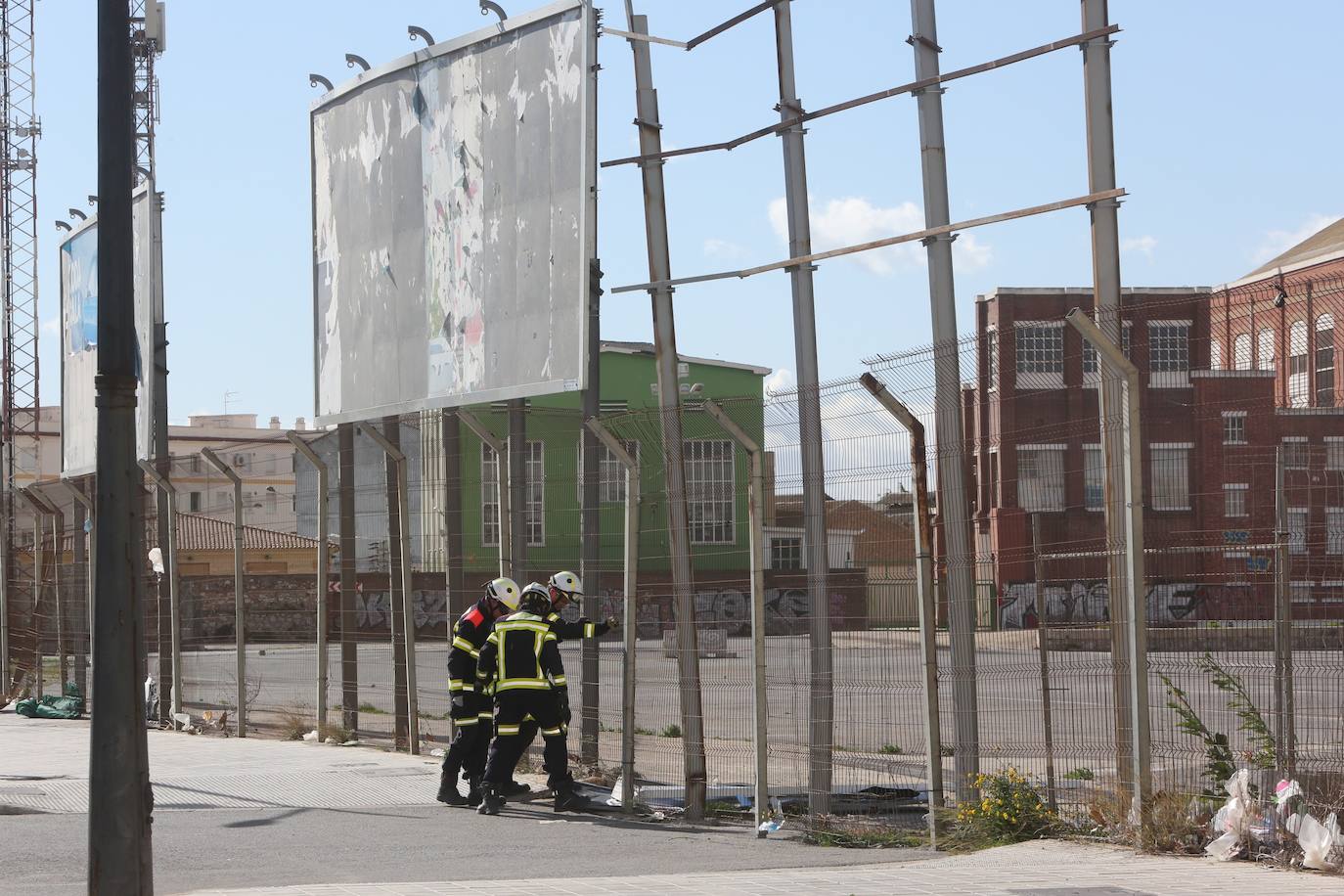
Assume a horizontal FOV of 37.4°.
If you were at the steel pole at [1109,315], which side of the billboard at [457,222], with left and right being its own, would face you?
left

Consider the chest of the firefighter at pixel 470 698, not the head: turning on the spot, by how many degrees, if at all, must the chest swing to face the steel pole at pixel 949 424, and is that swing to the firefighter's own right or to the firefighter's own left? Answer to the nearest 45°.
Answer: approximately 45° to the firefighter's own right

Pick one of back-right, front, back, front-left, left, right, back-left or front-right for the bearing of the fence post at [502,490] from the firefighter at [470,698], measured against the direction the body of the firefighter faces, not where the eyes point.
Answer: left

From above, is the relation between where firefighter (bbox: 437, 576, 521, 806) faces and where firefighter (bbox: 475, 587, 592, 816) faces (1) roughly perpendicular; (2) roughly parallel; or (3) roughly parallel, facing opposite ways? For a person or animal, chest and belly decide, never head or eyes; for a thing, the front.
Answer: roughly perpendicular

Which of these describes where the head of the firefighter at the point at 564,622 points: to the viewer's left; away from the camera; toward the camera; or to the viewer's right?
to the viewer's right

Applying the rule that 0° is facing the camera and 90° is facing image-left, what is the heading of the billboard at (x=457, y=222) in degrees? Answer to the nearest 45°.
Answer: approximately 45°

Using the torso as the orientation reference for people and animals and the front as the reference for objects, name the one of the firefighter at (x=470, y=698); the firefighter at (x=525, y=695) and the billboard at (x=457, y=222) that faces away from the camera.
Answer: the firefighter at (x=525, y=695)

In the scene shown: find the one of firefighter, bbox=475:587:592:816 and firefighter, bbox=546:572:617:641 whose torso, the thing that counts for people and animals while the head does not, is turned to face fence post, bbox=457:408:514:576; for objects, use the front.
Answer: firefighter, bbox=475:587:592:816

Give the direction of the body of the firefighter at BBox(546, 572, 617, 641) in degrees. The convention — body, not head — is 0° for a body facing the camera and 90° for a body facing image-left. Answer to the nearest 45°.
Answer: approximately 270°

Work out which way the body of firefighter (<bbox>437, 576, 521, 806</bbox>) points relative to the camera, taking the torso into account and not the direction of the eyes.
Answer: to the viewer's right
